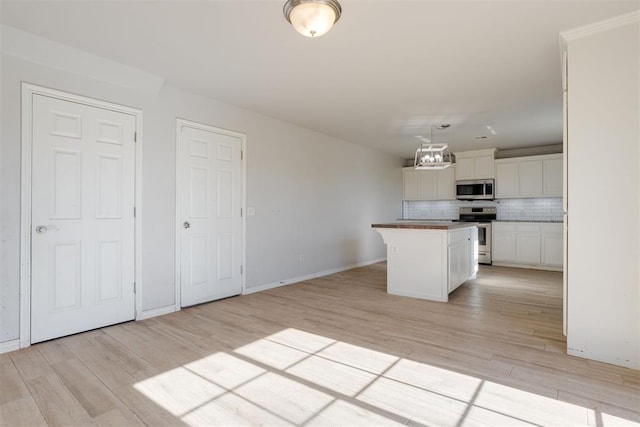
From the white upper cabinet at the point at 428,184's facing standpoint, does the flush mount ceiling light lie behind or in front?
in front

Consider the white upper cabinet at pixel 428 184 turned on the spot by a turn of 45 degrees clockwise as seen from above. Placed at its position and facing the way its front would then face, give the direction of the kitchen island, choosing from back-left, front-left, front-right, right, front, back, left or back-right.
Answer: front-left

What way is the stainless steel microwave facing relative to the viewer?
toward the camera

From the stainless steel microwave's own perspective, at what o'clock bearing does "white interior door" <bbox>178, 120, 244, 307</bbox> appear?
The white interior door is roughly at 1 o'clock from the stainless steel microwave.

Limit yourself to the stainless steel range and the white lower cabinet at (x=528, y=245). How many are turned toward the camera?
2

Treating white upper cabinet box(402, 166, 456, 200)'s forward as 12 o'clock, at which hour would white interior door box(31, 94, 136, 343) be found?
The white interior door is roughly at 1 o'clock from the white upper cabinet.

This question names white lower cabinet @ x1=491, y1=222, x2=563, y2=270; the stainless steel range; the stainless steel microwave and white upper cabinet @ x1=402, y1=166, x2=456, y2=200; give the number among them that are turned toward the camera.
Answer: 4

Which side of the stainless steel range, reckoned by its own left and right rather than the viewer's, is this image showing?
front

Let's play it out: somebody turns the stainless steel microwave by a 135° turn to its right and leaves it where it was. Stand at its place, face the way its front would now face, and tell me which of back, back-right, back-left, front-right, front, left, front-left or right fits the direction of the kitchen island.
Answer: back-left
